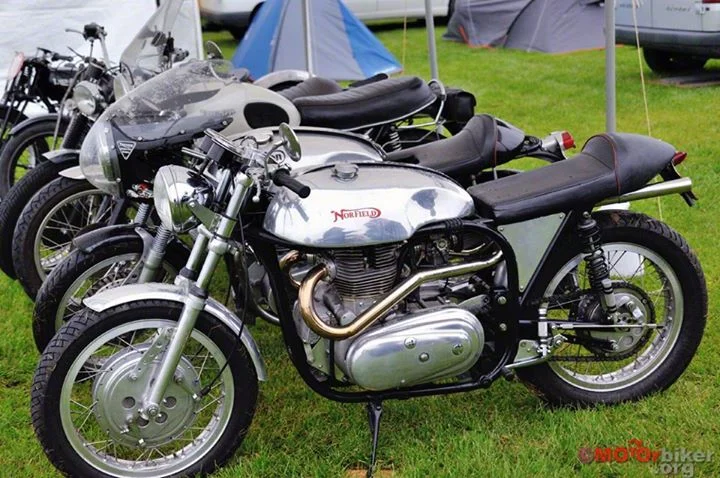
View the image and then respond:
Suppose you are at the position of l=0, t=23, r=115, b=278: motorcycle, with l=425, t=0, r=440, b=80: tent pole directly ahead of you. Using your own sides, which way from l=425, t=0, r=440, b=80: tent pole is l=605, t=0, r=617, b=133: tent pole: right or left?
right

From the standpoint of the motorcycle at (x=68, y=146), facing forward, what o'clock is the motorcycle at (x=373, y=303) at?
the motorcycle at (x=373, y=303) is roughly at 10 o'clock from the motorcycle at (x=68, y=146).

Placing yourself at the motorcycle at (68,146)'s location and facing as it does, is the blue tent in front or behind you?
behind

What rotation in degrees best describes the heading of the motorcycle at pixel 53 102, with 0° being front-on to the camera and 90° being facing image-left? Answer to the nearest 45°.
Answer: approximately 45°

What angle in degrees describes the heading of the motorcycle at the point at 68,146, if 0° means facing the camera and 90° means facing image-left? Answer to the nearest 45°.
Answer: approximately 45°

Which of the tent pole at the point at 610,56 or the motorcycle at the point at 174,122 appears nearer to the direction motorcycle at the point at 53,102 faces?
the motorcycle

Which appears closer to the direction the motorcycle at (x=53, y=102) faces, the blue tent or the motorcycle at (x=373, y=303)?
the motorcycle

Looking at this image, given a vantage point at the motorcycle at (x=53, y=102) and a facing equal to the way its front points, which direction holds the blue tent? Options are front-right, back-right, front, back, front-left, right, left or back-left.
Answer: back

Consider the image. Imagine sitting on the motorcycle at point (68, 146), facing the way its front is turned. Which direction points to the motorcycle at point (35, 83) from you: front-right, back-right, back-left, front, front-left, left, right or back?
back-right

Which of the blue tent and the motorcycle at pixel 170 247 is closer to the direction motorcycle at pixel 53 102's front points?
the motorcycle
